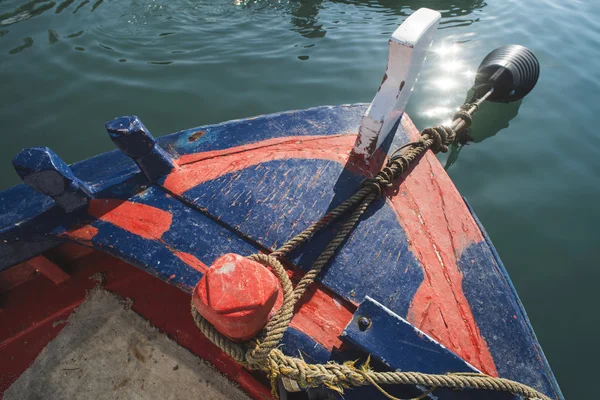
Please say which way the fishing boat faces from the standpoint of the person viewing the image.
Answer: facing away from the viewer and to the right of the viewer
